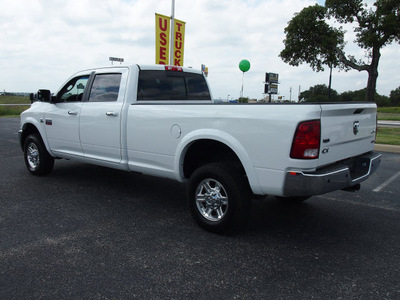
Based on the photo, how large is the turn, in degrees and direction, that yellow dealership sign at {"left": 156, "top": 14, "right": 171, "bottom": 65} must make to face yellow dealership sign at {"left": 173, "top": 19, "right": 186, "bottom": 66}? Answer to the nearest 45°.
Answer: approximately 135° to its left

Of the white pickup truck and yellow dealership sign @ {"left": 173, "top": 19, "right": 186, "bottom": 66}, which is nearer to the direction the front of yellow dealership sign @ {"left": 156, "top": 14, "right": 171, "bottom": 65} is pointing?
the white pickup truck

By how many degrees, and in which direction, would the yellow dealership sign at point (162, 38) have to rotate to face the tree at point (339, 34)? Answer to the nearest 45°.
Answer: approximately 135° to its left

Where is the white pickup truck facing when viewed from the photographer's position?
facing away from the viewer and to the left of the viewer

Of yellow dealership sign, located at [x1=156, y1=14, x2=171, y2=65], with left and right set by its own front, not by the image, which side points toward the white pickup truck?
front

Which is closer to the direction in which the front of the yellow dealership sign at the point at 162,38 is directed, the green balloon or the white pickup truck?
the white pickup truck

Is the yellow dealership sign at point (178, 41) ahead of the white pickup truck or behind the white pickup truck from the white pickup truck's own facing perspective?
ahead

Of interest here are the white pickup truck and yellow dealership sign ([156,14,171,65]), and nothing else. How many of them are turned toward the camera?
1

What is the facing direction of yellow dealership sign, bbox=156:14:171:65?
toward the camera
